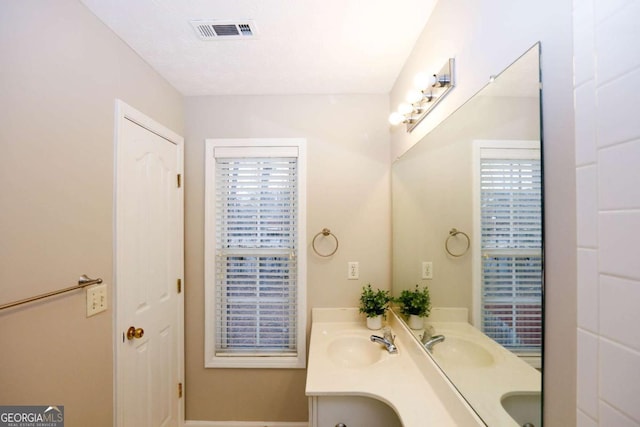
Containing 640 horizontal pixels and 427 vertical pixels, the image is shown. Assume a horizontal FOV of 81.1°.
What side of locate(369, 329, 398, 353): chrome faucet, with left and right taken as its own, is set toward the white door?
front

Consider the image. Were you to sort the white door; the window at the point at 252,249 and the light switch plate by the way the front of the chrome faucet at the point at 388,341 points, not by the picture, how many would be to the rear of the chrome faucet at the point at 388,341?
0

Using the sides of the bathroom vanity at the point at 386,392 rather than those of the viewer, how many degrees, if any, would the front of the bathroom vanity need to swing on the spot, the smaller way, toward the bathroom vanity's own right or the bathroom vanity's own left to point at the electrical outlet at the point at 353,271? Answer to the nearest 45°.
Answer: approximately 90° to the bathroom vanity's own right

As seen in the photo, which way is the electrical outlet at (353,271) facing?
toward the camera

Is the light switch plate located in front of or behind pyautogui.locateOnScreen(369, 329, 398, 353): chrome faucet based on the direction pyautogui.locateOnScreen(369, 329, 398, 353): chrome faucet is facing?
in front

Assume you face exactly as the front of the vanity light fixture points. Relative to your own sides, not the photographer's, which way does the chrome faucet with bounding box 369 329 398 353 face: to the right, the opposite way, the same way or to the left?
the same way

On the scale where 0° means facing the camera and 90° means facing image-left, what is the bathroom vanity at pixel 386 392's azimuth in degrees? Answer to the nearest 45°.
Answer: approximately 90°

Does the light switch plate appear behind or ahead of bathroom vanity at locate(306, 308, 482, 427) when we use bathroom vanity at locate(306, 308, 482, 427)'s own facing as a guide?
ahead

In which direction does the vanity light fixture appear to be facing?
to the viewer's left

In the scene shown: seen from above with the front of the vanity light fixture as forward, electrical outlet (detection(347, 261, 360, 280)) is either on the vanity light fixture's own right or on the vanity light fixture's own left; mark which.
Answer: on the vanity light fixture's own right

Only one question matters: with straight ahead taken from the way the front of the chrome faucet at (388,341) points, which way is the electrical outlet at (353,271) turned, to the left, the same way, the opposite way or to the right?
to the left

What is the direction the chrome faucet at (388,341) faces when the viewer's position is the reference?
facing to the left of the viewer
